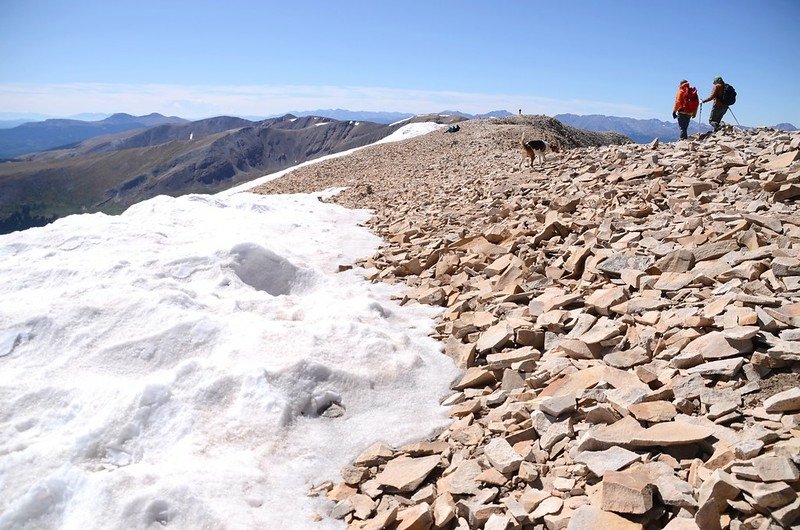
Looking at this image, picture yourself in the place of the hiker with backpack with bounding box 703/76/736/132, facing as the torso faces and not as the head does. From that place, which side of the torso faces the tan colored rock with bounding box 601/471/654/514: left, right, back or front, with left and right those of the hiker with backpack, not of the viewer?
left

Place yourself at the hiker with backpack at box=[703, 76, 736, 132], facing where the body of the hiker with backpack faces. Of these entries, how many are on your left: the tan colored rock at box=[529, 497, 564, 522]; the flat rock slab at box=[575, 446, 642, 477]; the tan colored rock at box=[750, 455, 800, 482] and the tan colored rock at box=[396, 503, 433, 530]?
4

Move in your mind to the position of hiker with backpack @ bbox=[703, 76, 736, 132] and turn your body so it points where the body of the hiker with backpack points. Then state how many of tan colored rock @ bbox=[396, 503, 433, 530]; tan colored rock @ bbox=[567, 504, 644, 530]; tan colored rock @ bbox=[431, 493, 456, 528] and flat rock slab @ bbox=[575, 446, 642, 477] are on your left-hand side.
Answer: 4

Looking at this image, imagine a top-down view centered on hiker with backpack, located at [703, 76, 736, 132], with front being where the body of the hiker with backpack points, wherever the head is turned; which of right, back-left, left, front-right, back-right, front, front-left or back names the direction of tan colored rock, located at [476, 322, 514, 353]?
left

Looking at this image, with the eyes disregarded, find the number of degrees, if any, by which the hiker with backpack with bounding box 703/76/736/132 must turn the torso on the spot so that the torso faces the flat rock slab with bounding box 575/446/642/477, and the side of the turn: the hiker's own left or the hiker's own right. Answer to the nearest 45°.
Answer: approximately 90° to the hiker's own left

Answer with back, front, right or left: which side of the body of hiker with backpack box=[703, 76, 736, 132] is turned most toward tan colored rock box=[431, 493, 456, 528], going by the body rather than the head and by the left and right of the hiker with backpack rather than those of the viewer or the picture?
left

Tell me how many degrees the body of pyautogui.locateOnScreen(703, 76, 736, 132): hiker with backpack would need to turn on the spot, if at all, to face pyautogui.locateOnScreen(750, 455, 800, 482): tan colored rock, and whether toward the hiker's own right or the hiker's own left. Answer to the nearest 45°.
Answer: approximately 90° to the hiker's own left

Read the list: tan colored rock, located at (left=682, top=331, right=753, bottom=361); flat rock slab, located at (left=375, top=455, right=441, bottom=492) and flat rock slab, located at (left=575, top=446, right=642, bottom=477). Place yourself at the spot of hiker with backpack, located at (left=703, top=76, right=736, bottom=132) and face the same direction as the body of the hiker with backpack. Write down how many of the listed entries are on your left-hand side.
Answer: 3

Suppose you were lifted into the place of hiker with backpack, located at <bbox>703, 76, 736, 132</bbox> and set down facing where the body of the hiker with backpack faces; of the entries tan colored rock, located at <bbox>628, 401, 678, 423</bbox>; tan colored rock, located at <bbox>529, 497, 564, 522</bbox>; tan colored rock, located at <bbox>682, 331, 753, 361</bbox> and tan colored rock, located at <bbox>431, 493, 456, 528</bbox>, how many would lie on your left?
4

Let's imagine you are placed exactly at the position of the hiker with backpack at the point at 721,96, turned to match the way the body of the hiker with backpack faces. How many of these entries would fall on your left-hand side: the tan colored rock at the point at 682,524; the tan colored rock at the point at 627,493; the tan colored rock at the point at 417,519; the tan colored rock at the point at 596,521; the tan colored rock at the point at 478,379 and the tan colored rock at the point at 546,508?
6

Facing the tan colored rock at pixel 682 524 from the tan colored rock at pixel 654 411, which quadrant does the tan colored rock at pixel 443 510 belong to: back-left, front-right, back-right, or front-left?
front-right

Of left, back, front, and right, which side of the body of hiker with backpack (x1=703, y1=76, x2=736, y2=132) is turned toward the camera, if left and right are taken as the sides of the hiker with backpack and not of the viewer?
left

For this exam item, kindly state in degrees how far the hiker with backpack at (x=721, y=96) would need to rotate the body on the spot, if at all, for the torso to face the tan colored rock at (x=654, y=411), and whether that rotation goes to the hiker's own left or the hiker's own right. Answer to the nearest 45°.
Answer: approximately 90° to the hiker's own left

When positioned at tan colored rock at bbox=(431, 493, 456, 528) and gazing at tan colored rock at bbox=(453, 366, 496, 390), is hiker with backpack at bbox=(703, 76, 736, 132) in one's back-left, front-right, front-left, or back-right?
front-right

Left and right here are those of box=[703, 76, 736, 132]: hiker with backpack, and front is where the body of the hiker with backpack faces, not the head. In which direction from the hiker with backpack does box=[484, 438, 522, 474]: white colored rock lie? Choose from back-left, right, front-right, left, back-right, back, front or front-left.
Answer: left
